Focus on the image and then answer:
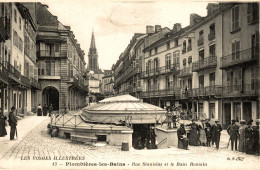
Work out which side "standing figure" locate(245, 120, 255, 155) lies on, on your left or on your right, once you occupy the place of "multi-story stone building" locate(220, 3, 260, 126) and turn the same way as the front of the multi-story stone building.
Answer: on your left

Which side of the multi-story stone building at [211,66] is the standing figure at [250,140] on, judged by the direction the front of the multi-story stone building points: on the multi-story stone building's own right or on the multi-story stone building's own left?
on the multi-story stone building's own left

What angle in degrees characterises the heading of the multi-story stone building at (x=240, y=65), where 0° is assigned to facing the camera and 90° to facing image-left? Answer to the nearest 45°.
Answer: approximately 45°

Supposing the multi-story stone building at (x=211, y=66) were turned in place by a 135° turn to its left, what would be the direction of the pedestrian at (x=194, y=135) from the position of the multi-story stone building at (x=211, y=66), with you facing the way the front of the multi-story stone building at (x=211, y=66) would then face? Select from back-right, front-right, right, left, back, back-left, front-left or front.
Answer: right

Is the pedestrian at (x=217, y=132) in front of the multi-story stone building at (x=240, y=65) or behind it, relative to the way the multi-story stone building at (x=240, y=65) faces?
in front

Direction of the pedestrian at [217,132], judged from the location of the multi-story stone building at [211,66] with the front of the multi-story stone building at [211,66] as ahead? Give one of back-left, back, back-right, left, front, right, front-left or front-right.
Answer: front-left
